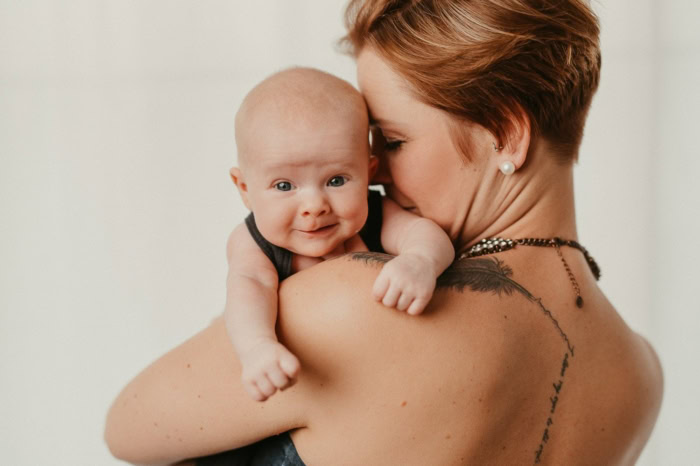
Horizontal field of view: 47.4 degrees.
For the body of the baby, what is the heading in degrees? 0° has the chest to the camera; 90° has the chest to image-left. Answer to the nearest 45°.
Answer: approximately 0°

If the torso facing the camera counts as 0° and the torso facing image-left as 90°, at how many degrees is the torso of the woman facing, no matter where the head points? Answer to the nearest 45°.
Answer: approximately 135°

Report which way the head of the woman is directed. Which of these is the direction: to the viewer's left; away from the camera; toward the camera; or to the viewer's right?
to the viewer's left
